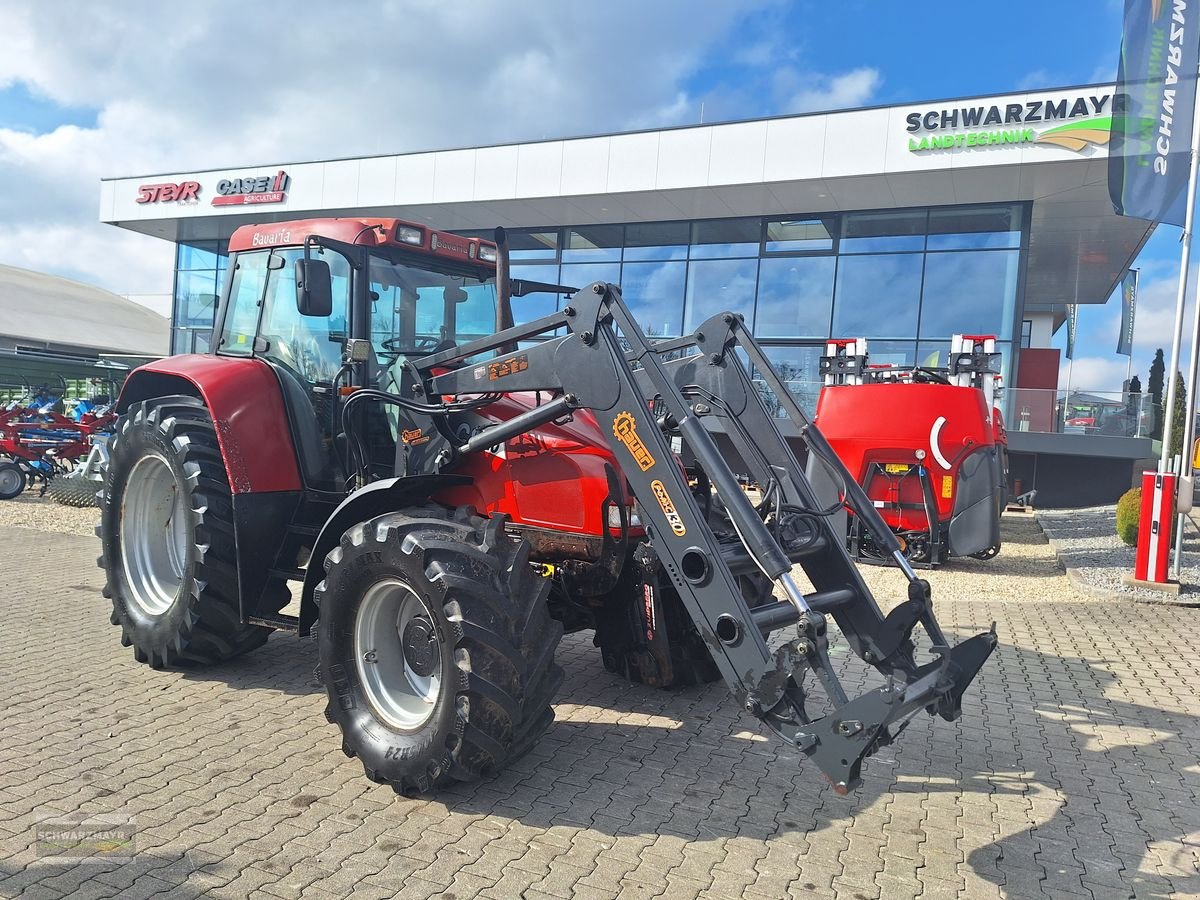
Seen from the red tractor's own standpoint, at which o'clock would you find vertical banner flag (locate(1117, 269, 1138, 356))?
The vertical banner flag is roughly at 9 o'clock from the red tractor.

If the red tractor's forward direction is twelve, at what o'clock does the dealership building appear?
The dealership building is roughly at 8 o'clock from the red tractor.

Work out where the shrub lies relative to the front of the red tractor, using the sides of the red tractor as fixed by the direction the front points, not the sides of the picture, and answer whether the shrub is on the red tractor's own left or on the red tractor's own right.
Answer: on the red tractor's own left

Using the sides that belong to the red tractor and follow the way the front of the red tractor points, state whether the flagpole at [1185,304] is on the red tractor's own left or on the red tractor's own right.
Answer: on the red tractor's own left

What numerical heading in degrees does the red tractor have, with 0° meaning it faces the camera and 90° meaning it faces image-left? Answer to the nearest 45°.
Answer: approximately 315°

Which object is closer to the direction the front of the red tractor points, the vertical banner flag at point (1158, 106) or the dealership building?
the vertical banner flag

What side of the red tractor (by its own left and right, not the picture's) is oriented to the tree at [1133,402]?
left

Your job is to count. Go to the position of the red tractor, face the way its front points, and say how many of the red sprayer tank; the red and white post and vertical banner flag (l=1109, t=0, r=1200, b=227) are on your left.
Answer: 3

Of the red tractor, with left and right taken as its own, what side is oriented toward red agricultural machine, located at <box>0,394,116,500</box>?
back

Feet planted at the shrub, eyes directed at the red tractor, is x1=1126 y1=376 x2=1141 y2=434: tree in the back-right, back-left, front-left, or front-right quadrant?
back-right
